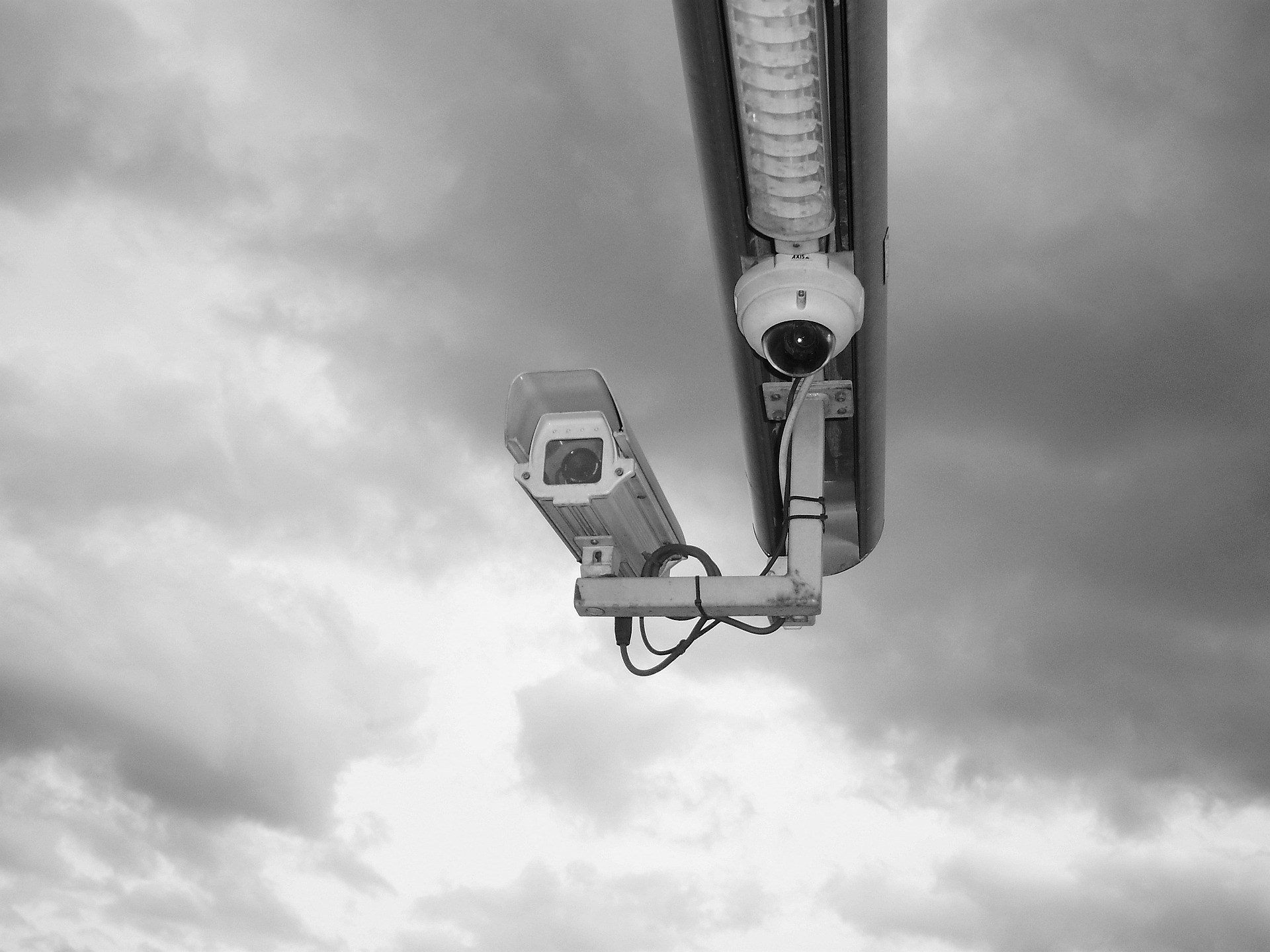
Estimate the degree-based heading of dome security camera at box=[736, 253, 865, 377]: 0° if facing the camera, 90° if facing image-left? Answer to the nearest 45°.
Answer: approximately 0°

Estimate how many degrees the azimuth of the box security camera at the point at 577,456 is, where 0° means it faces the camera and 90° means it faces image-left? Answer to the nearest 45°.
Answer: approximately 45°

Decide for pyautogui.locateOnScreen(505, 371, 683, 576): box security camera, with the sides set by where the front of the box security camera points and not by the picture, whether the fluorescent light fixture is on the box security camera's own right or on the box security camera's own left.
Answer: on the box security camera's own left
